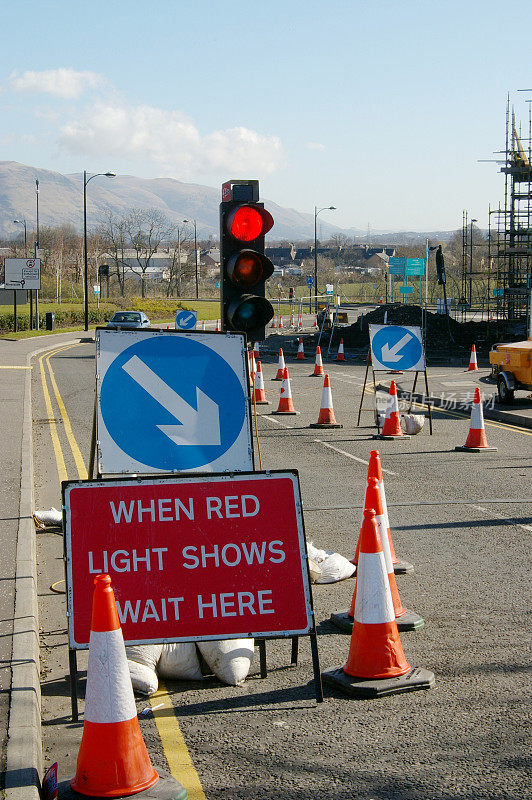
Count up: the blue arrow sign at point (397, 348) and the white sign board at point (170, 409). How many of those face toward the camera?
2

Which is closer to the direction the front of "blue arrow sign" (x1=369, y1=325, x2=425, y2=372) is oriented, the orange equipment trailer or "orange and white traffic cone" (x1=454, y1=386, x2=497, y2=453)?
the orange and white traffic cone

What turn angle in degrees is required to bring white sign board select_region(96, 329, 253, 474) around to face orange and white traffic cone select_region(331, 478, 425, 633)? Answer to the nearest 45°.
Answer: approximately 90° to its left

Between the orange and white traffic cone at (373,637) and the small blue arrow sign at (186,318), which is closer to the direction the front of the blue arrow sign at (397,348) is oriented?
the orange and white traffic cone

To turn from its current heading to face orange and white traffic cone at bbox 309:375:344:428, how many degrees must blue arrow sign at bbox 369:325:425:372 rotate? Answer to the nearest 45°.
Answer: approximately 45° to its right

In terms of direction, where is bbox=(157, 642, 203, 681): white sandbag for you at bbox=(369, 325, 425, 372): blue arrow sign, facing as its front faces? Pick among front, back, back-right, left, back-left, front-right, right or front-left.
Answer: front

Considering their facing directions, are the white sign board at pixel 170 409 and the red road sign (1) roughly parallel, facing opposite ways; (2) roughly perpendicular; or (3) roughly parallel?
roughly parallel

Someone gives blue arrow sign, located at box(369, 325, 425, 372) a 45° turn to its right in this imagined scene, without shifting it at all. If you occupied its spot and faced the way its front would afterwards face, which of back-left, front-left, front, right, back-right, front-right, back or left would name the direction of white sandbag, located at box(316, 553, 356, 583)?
front-left

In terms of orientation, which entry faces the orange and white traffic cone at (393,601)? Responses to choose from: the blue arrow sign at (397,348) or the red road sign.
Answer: the blue arrow sign

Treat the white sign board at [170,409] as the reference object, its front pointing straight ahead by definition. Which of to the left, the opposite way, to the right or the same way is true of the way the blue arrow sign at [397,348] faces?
the same way

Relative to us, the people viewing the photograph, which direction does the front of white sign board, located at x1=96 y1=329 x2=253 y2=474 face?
facing the viewer

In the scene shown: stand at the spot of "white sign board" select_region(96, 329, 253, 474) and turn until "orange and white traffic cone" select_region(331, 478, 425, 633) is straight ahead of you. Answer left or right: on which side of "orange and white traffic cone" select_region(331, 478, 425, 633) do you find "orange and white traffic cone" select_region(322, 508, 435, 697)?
right

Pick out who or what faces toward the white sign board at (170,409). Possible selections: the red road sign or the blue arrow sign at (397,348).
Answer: the blue arrow sign

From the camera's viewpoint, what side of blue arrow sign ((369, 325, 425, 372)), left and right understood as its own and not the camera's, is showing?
front
